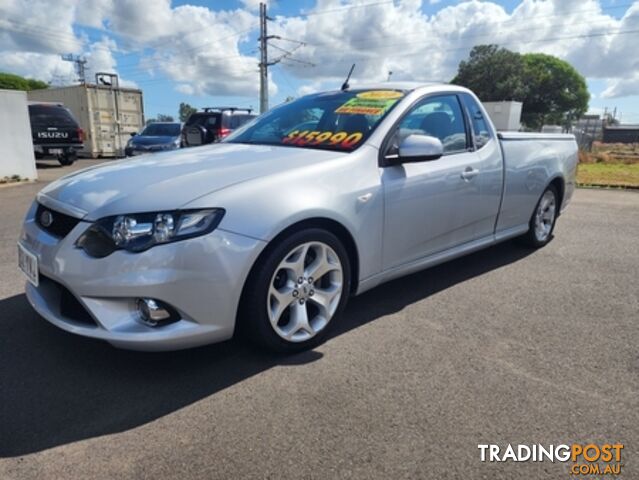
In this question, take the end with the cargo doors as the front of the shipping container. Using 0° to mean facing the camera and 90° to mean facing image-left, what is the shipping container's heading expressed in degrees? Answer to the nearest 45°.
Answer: approximately 315°
